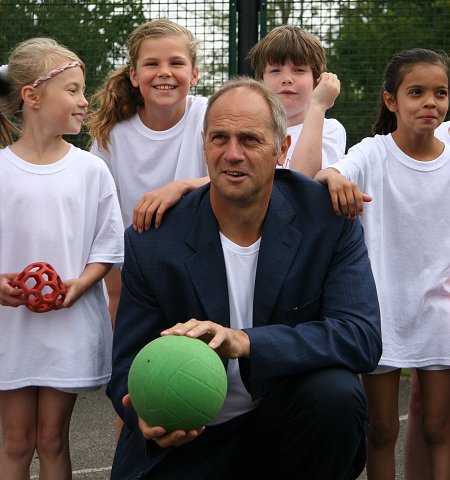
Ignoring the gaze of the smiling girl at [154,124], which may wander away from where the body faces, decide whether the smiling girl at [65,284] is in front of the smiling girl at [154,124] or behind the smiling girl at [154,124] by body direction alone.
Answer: in front

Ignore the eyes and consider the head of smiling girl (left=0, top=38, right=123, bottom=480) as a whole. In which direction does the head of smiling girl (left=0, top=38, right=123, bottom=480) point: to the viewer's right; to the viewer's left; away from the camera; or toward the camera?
to the viewer's right

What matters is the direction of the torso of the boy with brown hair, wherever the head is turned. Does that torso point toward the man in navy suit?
yes

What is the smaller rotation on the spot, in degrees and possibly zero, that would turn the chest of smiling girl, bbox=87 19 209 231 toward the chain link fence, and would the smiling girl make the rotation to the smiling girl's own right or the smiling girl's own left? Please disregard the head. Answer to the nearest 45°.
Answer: approximately 180°

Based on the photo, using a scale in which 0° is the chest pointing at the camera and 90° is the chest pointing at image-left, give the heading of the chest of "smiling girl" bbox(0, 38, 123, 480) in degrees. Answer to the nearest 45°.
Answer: approximately 0°

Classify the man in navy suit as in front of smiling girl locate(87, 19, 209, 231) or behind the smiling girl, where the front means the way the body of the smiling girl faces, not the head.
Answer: in front

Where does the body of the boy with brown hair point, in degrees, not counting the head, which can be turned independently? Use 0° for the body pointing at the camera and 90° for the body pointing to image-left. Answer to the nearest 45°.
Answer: approximately 0°

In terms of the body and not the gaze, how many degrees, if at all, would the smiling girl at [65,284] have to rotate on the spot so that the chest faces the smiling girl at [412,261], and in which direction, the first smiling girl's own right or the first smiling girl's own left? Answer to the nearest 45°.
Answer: approximately 90° to the first smiling girl's own left

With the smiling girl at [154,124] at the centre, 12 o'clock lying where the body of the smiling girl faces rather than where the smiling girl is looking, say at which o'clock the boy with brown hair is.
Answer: The boy with brown hair is roughly at 9 o'clock from the smiling girl.
